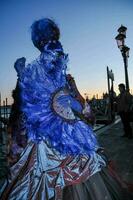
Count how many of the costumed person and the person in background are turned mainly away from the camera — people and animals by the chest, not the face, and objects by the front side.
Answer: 0

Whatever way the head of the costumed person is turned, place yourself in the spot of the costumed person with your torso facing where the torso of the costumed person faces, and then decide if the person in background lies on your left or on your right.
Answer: on your left

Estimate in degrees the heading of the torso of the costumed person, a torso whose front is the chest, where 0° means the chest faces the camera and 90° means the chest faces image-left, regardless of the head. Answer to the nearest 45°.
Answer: approximately 315°

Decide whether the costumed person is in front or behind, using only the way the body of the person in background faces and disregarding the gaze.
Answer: in front

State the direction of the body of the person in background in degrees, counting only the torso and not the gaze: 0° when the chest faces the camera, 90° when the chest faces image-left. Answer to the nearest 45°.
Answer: approximately 45°
